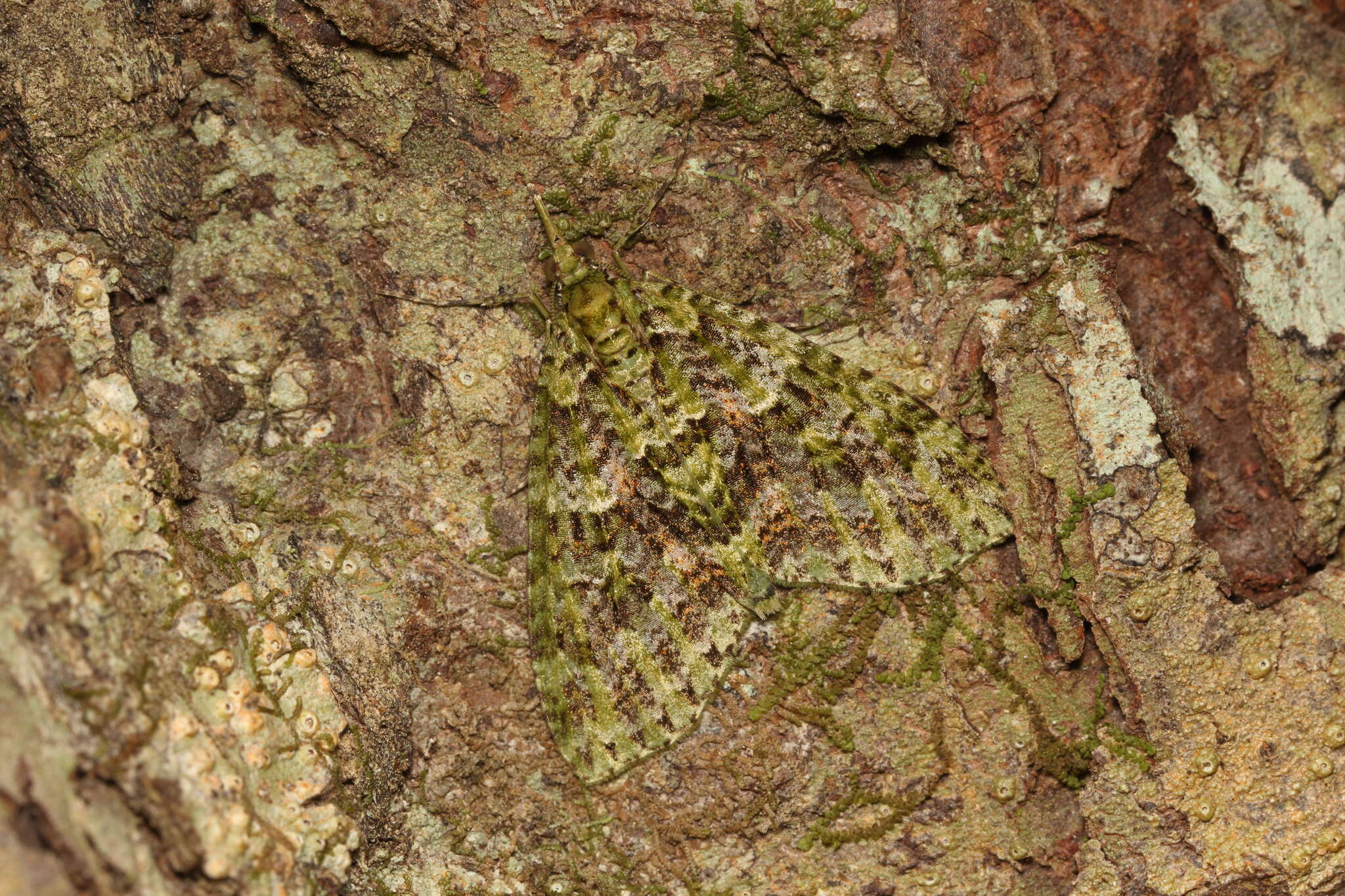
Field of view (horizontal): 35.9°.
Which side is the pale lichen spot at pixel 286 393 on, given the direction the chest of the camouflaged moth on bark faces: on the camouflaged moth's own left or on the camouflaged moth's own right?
on the camouflaged moth's own left

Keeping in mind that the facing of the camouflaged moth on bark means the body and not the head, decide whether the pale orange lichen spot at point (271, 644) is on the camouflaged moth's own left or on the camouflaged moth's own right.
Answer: on the camouflaged moth's own left

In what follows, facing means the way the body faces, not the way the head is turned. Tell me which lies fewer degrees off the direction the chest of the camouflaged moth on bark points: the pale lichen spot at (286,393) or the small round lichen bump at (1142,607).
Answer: the pale lichen spot

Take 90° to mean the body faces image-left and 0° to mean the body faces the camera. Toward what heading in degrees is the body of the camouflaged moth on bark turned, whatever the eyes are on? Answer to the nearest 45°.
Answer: approximately 135°

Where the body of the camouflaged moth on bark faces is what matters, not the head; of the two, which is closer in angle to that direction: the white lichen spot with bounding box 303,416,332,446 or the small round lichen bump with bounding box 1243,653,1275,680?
the white lichen spot

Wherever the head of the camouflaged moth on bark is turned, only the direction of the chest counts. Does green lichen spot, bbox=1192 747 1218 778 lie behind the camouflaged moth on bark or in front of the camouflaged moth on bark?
behind
